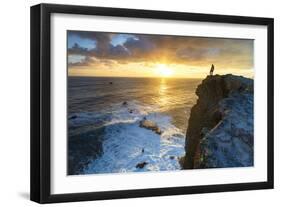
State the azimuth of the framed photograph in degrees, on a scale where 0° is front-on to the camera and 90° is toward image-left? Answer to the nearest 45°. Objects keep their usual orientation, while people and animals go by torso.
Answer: approximately 315°
